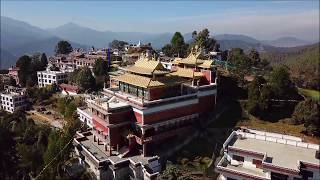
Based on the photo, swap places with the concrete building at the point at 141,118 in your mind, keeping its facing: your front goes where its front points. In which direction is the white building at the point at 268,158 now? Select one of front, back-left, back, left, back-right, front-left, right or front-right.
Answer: left

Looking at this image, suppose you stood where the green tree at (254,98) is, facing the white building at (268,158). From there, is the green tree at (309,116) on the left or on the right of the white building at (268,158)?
left

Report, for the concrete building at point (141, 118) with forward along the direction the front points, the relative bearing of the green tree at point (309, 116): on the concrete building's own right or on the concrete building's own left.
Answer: on the concrete building's own left

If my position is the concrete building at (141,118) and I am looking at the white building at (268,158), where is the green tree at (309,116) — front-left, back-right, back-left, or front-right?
front-left

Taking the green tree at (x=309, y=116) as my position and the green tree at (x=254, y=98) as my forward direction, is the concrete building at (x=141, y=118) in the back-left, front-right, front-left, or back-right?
front-left

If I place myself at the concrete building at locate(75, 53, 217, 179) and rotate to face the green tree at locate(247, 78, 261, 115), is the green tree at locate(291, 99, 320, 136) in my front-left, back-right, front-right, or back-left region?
front-right

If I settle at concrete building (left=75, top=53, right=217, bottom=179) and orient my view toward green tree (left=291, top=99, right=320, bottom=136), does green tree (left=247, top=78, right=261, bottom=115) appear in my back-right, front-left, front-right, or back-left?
front-left

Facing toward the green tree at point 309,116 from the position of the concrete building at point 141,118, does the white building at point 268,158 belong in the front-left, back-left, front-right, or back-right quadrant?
front-right

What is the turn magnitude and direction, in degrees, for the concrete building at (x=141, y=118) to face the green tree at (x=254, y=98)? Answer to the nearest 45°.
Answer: approximately 135° to its left

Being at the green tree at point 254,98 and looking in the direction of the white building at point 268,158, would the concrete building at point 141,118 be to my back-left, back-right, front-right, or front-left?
front-right
